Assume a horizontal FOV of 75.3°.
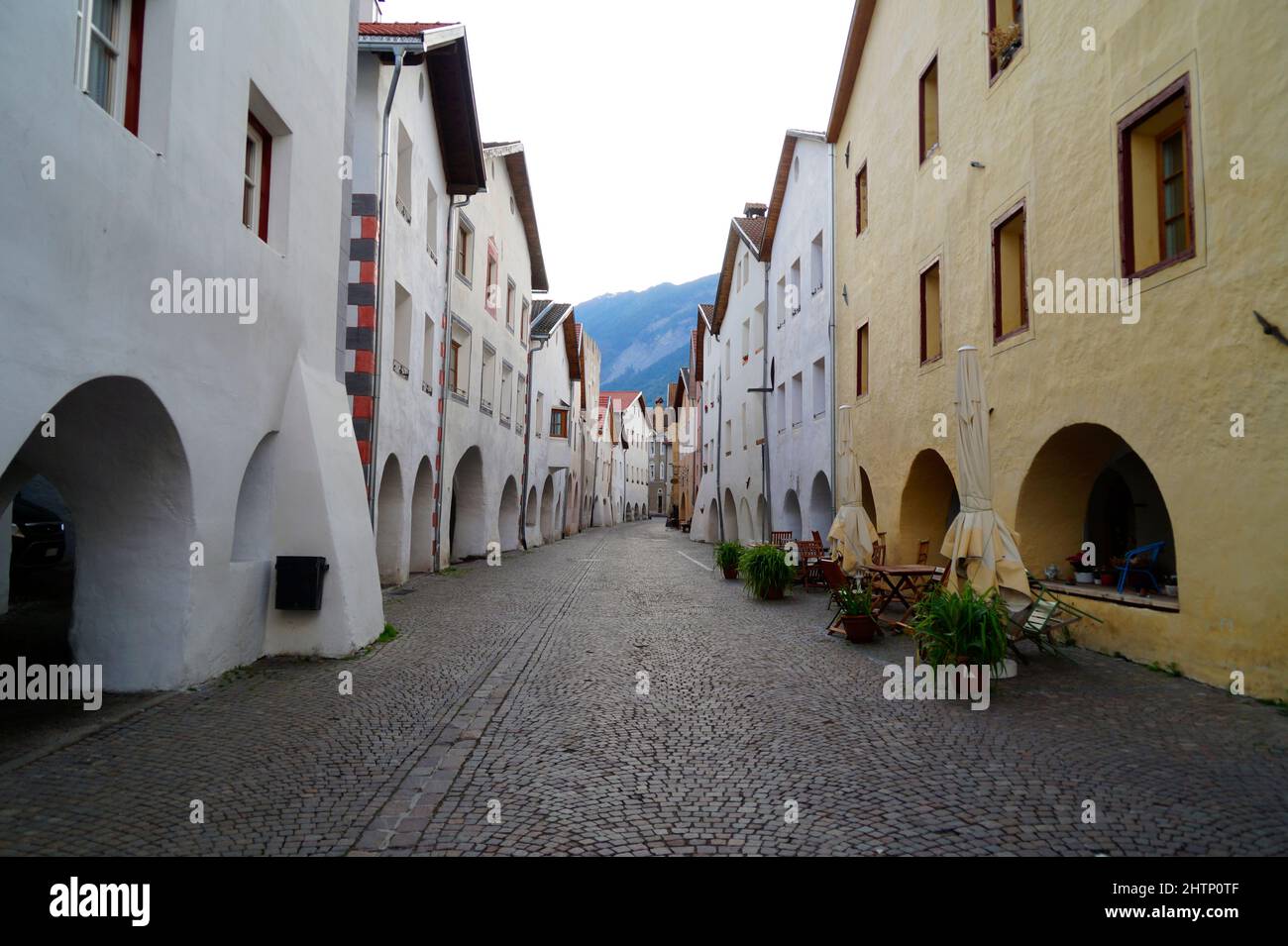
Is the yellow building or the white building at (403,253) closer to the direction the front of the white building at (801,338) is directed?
the white building

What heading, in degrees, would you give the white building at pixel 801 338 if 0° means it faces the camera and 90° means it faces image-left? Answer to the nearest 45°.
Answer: approximately 90°

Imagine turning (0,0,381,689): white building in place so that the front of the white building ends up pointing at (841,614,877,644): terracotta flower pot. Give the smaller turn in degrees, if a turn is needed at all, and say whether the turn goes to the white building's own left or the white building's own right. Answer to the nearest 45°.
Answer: approximately 45° to the white building's own left

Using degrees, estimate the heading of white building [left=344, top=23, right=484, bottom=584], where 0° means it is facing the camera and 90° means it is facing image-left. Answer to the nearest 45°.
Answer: approximately 270°

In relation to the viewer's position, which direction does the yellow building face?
facing the viewer and to the left of the viewer

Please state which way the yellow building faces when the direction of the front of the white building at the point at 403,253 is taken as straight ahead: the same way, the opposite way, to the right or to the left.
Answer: the opposite way

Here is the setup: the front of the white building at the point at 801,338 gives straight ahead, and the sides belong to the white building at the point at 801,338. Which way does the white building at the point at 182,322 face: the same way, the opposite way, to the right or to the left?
the opposite way

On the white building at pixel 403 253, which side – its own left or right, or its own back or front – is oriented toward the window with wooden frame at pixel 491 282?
left

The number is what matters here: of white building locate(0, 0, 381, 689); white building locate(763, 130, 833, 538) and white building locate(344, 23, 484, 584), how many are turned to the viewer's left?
1

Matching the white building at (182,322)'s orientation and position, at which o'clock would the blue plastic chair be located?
The blue plastic chair is roughly at 11 o'clock from the white building.

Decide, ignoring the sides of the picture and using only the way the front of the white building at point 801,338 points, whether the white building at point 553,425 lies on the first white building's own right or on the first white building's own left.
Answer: on the first white building's own right

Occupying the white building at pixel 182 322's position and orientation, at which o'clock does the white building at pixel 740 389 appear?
the white building at pixel 740 389 is roughly at 9 o'clock from the white building at pixel 182 322.

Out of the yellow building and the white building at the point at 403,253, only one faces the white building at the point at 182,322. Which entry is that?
the yellow building

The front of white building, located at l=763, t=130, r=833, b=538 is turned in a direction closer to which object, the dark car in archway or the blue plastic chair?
the dark car in archway

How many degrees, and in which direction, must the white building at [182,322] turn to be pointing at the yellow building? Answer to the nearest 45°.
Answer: approximately 45° to its left

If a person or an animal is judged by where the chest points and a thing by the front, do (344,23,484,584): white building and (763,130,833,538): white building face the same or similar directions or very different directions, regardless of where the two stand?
very different directions

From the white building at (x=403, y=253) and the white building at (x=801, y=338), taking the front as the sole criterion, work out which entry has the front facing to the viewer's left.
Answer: the white building at (x=801, y=338)

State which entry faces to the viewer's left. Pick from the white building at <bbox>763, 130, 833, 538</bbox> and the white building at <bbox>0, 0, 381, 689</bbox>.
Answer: the white building at <bbox>763, 130, 833, 538</bbox>

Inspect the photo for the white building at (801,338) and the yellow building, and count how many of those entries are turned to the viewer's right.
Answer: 0

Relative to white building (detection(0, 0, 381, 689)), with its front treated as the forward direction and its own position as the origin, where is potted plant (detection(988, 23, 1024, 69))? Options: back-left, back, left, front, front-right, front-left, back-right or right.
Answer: front-left
